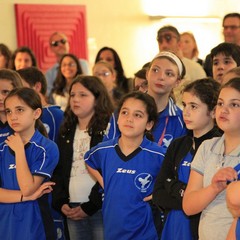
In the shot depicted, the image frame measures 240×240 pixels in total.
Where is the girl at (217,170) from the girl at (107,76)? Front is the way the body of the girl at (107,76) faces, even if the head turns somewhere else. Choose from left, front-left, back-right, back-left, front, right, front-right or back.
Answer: front-left

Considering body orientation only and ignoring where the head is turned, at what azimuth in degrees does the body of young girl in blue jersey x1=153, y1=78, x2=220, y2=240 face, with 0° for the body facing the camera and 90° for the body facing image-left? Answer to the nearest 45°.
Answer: approximately 45°

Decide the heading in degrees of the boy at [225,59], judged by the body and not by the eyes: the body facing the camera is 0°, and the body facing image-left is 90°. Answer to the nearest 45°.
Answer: approximately 45°

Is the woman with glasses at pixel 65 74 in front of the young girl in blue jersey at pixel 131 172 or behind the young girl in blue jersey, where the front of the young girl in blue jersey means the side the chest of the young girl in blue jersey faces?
behind

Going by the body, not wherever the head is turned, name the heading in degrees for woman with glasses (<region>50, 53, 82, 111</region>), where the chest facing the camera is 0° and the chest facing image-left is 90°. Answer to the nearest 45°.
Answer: approximately 0°

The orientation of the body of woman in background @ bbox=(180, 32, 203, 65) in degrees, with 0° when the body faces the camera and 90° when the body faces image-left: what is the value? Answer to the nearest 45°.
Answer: approximately 45°

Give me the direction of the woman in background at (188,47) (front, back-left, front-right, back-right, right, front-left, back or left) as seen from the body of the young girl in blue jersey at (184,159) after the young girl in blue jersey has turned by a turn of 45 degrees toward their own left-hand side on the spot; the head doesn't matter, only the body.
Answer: back

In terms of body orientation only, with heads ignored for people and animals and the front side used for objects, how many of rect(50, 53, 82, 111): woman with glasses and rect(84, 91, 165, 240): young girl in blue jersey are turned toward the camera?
2
